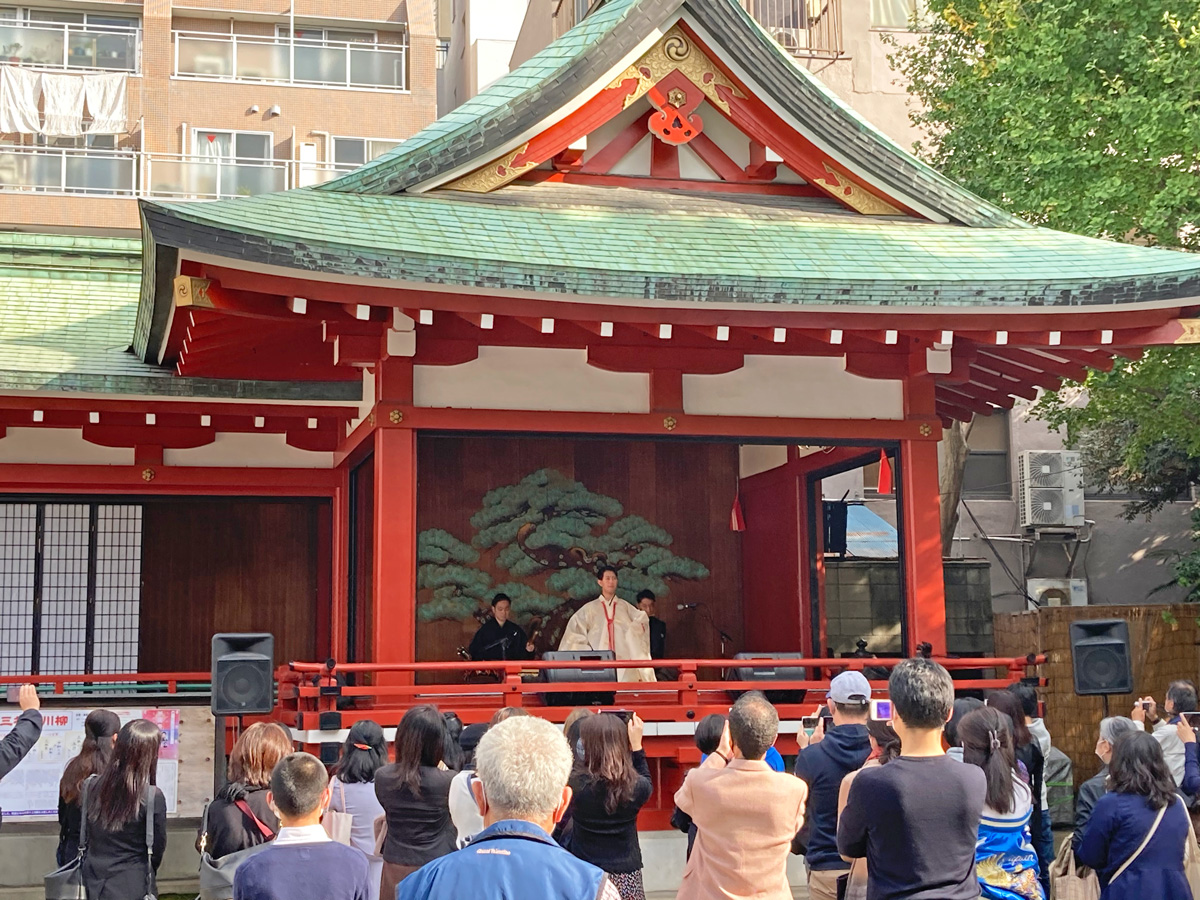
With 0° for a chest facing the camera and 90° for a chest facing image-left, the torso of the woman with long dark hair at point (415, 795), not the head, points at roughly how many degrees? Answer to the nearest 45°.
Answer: approximately 180°

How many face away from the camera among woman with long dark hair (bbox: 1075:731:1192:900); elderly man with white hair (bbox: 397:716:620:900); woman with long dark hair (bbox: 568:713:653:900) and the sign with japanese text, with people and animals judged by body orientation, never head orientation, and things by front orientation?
3

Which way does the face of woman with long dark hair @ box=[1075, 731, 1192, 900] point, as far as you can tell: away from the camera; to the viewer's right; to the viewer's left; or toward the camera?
away from the camera

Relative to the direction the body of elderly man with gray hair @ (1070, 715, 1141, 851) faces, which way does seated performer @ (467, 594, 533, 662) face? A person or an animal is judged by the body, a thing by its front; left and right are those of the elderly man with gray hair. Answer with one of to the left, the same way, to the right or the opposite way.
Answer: the opposite way

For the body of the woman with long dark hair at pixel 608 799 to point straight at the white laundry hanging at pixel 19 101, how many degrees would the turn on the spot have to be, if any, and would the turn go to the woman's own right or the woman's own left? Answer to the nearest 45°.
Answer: approximately 45° to the woman's own left

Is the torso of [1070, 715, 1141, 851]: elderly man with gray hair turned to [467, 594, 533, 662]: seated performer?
yes

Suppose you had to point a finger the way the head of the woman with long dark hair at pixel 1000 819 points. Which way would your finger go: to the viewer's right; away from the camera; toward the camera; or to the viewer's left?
away from the camera

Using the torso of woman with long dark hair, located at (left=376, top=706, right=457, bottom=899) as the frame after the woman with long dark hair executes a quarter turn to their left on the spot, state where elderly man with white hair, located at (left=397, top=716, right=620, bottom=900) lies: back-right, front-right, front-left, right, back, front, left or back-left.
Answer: left

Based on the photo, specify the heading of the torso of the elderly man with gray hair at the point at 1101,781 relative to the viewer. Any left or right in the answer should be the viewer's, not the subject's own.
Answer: facing away from the viewer and to the left of the viewer

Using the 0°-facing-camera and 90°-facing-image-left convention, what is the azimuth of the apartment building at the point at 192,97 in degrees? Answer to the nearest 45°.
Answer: approximately 0°

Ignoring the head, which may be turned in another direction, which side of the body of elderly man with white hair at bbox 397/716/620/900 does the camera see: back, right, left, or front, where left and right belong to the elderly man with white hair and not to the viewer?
back

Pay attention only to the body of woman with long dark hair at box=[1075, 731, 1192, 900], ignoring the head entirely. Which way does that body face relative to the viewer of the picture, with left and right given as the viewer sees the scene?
facing away from the viewer
